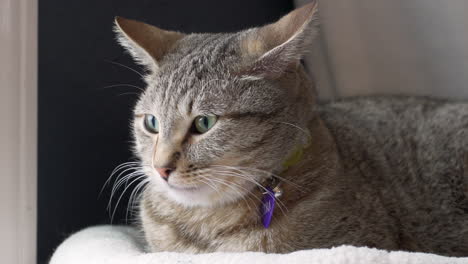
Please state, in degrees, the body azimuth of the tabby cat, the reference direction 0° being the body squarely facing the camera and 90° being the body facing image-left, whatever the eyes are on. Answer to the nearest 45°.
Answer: approximately 45°
